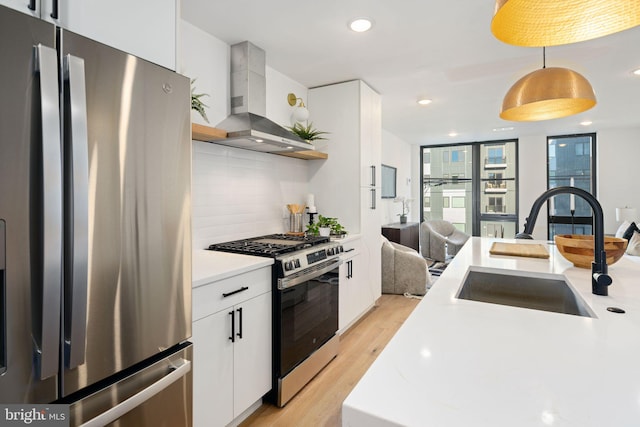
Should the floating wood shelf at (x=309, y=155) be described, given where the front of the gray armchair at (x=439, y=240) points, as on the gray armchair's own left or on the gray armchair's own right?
on the gray armchair's own right

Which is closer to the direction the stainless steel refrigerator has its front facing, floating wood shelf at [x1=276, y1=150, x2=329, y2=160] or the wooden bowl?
the wooden bowl

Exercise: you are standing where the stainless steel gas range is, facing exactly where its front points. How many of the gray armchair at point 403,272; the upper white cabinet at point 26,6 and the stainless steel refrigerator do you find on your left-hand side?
1

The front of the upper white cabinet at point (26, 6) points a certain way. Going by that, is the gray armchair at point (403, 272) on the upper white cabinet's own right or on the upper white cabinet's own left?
on the upper white cabinet's own left

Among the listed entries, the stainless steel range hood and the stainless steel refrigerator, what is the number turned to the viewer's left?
0

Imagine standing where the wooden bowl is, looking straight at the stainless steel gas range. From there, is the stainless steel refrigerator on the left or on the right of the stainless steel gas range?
left

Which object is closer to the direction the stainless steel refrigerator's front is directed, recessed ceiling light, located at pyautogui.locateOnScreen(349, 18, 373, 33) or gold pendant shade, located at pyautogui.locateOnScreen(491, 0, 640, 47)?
the gold pendant shade

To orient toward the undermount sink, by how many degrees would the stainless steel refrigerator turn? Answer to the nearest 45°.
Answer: approximately 45° to its left

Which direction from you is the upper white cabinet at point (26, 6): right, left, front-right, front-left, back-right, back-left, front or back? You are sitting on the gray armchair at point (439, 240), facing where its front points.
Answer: front-right

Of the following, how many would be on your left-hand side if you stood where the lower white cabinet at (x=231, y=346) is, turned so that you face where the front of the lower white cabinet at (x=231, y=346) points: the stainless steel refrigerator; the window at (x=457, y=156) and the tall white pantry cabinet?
2

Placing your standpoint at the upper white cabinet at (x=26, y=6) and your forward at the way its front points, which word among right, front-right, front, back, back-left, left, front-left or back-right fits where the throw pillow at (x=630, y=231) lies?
front-left

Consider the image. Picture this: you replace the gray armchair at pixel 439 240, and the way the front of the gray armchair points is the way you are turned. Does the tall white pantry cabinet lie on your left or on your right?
on your right

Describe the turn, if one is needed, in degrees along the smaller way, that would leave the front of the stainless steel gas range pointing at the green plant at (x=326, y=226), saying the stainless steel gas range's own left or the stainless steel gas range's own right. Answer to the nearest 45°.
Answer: approximately 135° to the stainless steel gas range's own left

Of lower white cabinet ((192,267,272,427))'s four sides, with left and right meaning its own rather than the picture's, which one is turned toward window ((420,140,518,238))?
left

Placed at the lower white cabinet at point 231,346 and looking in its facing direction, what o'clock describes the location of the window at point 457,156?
The window is roughly at 9 o'clock from the lower white cabinet.

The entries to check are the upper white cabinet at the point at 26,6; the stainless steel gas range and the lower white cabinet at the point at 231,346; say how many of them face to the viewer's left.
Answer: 0
